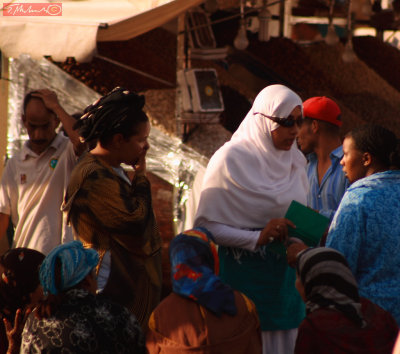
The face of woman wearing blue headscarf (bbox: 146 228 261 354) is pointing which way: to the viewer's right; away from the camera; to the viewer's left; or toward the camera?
away from the camera

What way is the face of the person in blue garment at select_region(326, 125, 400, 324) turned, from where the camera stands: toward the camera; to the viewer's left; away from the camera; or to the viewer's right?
to the viewer's left

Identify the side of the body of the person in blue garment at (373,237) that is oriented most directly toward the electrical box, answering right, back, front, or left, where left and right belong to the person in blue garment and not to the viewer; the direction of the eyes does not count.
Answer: front

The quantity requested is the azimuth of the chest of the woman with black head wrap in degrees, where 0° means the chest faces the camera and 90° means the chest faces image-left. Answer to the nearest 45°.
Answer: approximately 270°

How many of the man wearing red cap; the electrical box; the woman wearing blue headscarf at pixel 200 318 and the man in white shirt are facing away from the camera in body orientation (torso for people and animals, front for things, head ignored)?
1

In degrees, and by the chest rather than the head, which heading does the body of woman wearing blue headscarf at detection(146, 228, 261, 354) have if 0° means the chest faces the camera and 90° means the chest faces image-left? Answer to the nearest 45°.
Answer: approximately 180°

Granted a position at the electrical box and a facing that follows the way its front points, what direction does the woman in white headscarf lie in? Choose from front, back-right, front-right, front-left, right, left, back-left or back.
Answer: front-right

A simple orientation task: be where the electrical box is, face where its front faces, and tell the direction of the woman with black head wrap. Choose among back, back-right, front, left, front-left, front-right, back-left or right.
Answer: front-right

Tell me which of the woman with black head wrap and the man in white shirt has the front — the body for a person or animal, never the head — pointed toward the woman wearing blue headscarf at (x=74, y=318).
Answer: the man in white shirt

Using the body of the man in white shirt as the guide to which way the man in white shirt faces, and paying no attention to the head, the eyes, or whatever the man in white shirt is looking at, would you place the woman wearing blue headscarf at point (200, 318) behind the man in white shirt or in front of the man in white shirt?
in front

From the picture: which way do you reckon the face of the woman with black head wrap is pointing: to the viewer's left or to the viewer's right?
to the viewer's right

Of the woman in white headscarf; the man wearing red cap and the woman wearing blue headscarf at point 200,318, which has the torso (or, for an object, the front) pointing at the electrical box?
the woman wearing blue headscarf

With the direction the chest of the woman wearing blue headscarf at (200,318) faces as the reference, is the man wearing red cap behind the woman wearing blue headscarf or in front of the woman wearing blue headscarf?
in front

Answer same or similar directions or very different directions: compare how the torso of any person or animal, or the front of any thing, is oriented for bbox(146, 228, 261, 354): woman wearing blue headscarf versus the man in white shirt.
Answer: very different directions

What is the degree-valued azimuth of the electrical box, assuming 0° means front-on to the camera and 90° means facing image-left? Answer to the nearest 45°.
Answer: approximately 315°

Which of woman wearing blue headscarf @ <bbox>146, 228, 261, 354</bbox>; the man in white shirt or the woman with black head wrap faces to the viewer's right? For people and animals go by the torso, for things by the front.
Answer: the woman with black head wrap
